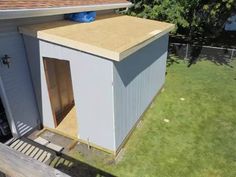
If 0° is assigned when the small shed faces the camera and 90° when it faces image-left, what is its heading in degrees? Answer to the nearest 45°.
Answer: approximately 45°

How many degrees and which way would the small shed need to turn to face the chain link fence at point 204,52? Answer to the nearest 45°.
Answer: approximately 180°
